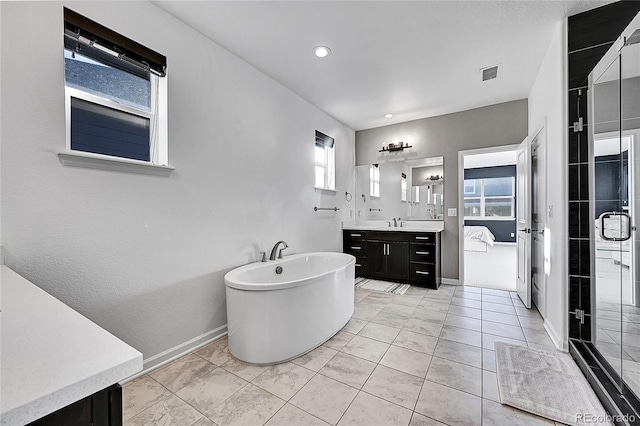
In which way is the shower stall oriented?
to the viewer's left

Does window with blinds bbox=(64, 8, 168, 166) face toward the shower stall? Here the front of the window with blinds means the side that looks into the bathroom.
yes

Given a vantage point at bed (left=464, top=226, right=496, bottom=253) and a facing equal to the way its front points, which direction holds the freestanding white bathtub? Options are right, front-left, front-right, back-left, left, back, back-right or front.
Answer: right

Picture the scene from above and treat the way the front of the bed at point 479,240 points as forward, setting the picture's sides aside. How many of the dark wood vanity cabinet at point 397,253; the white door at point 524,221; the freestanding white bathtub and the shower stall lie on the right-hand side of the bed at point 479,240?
4

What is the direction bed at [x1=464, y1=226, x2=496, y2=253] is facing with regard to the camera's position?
facing to the right of the viewer

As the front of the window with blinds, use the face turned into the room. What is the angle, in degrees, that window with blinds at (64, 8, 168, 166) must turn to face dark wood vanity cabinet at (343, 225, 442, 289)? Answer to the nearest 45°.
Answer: approximately 45° to its left

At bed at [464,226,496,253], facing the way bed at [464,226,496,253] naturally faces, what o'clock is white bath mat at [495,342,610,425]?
The white bath mat is roughly at 3 o'clock from the bed.

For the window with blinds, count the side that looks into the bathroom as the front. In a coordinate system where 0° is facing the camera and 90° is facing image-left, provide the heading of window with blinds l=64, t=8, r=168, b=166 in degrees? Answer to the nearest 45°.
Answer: approximately 315°

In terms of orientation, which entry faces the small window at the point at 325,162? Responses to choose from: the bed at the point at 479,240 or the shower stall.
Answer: the shower stall

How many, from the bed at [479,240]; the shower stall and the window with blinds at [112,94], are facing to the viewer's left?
1
